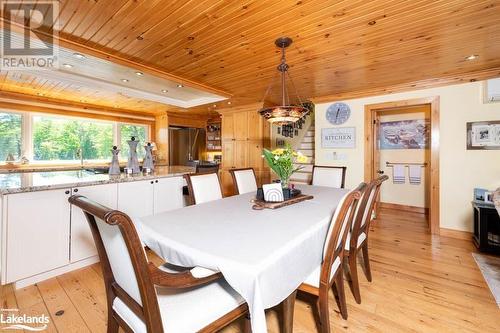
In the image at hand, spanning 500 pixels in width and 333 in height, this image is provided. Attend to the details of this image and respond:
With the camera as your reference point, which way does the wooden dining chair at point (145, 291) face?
facing away from the viewer and to the right of the viewer

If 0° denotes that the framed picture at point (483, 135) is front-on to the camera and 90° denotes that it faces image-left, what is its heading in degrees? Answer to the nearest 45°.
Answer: approximately 0°

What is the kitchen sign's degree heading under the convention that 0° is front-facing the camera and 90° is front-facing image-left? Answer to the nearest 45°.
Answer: approximately 0°

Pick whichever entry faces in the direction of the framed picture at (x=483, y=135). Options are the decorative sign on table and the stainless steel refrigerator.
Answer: the stainless steel refrigerator
